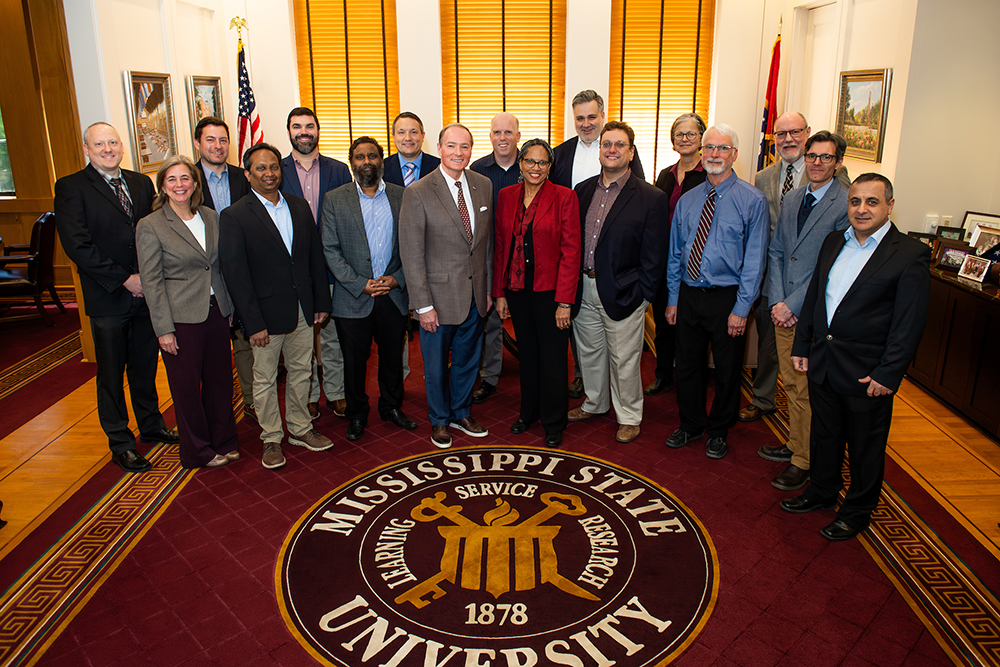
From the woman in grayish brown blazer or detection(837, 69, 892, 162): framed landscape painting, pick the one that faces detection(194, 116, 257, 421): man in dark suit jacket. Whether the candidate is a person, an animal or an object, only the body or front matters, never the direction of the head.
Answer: the framed landscape painting

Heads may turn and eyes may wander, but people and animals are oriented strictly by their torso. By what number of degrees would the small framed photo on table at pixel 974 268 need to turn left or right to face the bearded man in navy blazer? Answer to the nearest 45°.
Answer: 0° — it already faces them

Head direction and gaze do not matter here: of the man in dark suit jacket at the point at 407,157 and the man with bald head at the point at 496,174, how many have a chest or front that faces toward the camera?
2

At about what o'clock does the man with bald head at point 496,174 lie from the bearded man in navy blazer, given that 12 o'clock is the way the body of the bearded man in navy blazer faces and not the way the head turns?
The man with bald head is roughly at 9 o'clock from the bearded man in navy blazer.

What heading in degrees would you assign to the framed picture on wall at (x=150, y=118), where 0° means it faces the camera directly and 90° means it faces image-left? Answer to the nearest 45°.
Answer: approximately 315°

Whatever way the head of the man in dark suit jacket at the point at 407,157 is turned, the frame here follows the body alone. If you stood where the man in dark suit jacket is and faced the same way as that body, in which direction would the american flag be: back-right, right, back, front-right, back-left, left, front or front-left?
back-right

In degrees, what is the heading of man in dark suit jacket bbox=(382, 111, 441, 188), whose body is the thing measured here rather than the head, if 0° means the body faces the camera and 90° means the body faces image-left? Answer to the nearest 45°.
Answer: approximately 0°

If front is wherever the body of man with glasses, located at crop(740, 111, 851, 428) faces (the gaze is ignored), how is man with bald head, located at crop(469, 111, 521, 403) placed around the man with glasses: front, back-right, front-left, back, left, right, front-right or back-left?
front-right

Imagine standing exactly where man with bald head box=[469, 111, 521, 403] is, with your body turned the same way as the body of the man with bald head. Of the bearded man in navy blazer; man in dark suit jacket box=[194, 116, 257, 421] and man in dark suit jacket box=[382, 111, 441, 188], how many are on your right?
3
